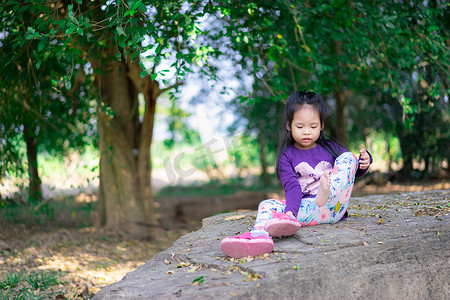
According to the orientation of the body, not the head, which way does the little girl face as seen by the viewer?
toward the camera

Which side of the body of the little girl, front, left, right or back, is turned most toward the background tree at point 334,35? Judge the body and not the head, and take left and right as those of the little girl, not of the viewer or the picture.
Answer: back

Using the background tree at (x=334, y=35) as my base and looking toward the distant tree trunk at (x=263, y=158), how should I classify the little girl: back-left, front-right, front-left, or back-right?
back-left

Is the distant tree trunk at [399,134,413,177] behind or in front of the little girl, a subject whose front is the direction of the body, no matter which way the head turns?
behind

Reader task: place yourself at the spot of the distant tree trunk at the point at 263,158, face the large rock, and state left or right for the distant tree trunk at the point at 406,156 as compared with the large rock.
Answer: left

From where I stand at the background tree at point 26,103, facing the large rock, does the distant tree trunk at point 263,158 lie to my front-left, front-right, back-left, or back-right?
back-left

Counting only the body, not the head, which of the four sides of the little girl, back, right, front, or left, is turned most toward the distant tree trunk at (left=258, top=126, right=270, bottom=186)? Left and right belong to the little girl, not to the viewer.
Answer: back
